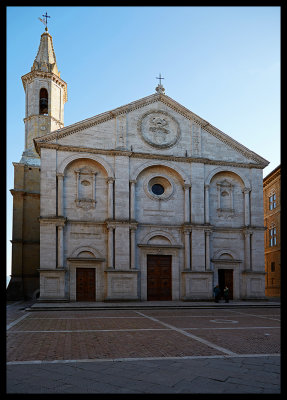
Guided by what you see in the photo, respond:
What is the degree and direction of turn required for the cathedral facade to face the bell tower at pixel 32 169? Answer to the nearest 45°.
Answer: approximately 135° to its right

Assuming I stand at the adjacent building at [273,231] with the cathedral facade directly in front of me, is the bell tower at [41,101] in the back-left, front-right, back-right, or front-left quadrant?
front-right

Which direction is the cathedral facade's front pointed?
toward the camera

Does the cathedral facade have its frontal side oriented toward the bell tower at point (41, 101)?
no

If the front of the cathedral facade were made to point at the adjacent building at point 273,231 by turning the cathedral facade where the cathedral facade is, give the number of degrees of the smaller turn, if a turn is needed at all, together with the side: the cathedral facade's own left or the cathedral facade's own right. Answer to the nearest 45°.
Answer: approximately 135° to the cathedral facade's own left
